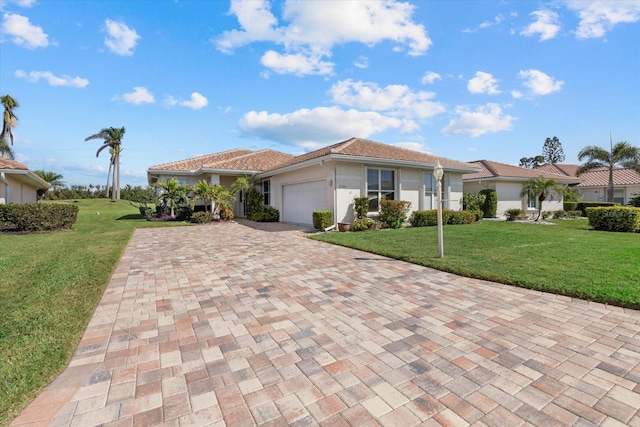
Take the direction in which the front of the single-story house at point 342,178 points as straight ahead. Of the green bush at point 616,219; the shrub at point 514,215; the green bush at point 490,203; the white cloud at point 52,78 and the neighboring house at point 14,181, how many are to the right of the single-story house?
2

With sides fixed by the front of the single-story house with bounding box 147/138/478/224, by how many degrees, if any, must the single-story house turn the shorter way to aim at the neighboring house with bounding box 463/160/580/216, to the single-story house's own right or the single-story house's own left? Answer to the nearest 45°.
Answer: approximately 135° to the single-story house's own left

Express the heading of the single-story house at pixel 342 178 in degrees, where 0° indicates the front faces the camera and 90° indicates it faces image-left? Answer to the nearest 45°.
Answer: approximately 0°

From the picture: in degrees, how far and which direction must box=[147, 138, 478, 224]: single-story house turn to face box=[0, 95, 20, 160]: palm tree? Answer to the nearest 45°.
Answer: approximately 135° to its right

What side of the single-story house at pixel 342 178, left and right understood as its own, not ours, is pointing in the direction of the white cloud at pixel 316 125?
back

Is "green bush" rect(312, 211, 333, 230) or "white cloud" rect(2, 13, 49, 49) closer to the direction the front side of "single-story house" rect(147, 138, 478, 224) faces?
the green bush

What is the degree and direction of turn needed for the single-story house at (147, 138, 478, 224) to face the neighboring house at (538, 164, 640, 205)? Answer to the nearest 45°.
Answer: approximately 135° to its left

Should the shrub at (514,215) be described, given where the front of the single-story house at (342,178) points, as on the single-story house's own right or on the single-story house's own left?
on the single-story house's own left

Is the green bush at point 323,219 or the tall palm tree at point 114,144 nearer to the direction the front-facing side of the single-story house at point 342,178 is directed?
the green bush
